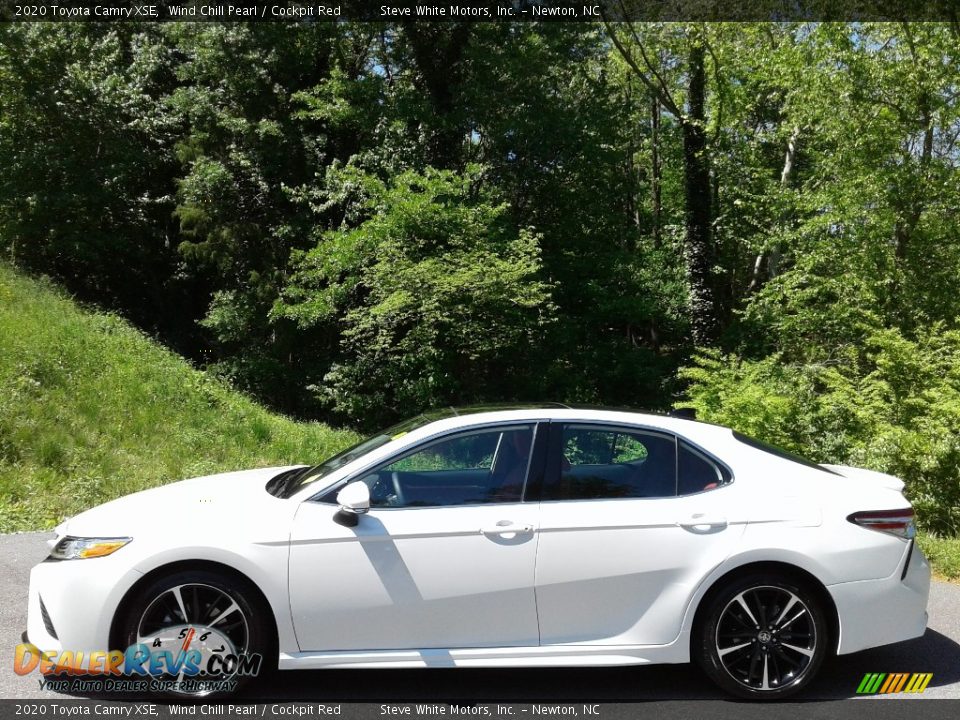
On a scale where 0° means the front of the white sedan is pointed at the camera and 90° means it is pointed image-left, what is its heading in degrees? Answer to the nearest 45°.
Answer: approximately 90°
